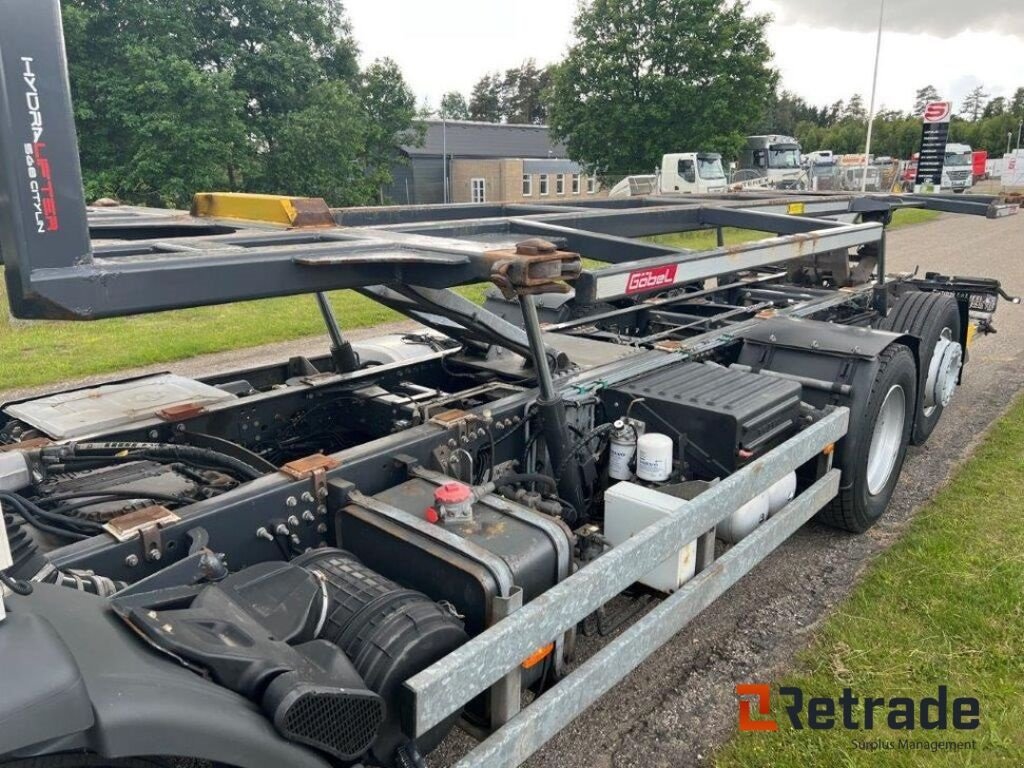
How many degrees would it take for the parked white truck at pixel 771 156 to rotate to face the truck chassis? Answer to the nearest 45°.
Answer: approximately 45° to its right

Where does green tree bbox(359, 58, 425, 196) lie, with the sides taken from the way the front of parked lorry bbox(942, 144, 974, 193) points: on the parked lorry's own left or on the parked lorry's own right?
on the parked lorry's own right

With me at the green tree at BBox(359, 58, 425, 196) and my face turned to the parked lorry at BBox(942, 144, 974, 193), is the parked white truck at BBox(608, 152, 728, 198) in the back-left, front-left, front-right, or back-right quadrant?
front-right

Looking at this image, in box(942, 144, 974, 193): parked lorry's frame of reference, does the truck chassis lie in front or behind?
in front

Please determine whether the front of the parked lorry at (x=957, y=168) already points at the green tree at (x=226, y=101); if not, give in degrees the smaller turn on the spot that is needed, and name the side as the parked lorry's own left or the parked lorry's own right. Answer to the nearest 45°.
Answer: approximately 45° to the parked lorry's own right

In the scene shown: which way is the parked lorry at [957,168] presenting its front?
toward the camera

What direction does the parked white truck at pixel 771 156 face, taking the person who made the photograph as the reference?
facing the viewer and to the right of the viewer

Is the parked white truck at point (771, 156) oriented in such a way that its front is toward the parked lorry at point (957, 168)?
no

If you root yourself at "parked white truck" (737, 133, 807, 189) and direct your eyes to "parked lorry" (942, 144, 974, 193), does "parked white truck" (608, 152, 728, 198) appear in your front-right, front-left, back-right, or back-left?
back-right

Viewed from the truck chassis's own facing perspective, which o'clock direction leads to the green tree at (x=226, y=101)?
The green tree is roughly at 4 o'clock from the truck chassis.

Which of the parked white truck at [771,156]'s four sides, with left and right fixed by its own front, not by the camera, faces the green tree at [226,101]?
right

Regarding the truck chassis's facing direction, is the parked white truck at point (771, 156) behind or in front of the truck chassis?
behind

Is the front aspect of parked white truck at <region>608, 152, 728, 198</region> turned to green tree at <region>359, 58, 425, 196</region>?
no

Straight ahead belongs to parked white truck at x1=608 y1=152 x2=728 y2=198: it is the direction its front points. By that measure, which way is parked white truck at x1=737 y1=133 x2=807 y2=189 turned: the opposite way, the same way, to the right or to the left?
the same way

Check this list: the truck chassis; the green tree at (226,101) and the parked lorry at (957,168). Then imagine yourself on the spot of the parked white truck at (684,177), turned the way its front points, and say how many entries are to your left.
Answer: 1
